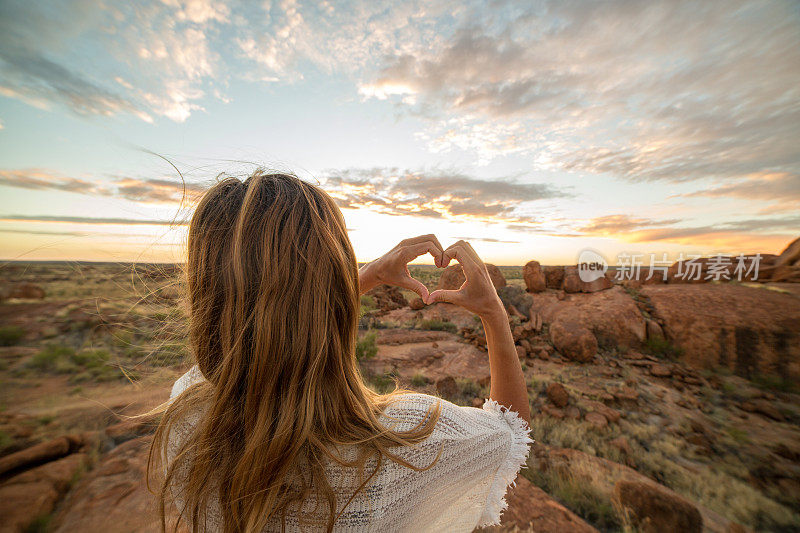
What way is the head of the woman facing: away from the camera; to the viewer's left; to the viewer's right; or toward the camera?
away from the camera

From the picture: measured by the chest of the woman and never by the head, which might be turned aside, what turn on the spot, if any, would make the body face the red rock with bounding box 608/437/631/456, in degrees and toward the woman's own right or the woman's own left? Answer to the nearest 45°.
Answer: approximately 45° to the woman's own right

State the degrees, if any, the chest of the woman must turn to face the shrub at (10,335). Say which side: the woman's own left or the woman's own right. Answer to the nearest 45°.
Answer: approximately 45° to the woman's own left

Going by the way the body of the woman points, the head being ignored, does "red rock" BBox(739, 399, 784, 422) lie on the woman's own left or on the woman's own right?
on the woman's own right

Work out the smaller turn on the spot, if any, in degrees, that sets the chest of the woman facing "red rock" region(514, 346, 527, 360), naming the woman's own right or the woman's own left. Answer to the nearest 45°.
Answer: approximately 45° to the woman's own right

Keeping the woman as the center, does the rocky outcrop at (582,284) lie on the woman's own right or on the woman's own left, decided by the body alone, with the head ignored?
on the woman's own right

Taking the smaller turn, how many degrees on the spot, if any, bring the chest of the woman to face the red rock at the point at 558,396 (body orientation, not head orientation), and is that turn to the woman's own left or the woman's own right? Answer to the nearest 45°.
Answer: approximately 45° to the woman's own right

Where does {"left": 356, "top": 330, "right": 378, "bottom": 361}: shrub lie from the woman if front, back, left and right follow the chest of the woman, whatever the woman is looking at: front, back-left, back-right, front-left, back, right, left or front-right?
front

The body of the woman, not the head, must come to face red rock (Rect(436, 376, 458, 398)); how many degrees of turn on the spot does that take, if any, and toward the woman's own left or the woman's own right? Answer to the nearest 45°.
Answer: approximately 45° to the woman's own right

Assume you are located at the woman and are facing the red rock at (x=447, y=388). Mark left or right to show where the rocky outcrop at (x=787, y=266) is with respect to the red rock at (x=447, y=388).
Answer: right

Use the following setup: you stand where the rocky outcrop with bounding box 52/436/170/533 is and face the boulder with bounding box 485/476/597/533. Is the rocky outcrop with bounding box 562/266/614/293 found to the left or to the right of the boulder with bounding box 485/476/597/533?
left

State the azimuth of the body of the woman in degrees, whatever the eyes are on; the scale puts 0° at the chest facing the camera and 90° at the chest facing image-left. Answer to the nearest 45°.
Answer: approximately 180°
